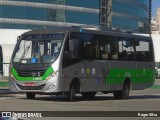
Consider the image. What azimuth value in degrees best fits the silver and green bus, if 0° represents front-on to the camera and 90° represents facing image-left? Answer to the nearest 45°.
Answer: approximately 45°
